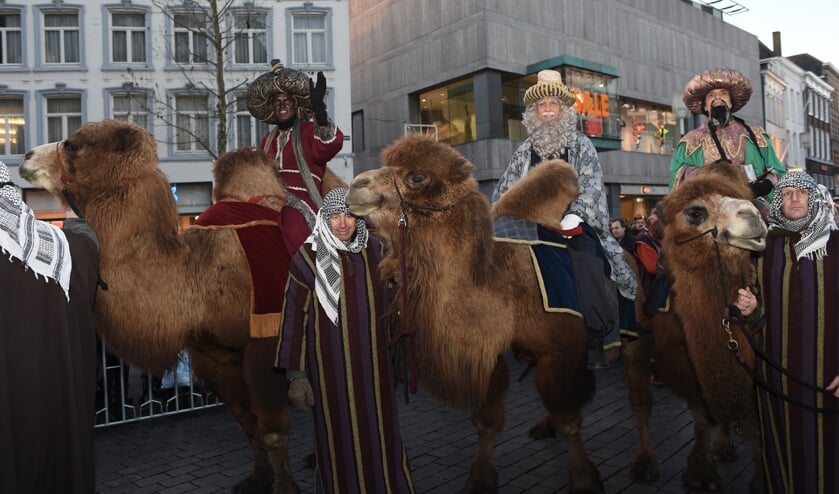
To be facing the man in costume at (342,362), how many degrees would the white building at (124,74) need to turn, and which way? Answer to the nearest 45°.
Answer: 0° — it already faces them

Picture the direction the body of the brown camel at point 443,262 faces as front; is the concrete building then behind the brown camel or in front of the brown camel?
behind

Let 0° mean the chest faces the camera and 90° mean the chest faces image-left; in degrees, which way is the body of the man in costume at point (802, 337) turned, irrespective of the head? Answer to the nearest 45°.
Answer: approximately 0°

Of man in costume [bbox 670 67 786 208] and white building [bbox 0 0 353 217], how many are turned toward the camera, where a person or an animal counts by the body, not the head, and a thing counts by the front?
2

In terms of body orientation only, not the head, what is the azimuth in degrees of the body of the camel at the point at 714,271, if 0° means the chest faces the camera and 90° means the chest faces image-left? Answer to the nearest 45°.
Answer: approximately 315°

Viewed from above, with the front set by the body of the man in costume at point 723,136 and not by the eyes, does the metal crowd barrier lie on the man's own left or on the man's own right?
on the man's own right

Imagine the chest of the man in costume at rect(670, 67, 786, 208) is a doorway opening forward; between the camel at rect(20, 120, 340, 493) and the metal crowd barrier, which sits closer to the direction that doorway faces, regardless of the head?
the camel

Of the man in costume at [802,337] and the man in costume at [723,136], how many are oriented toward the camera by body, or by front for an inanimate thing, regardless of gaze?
2
